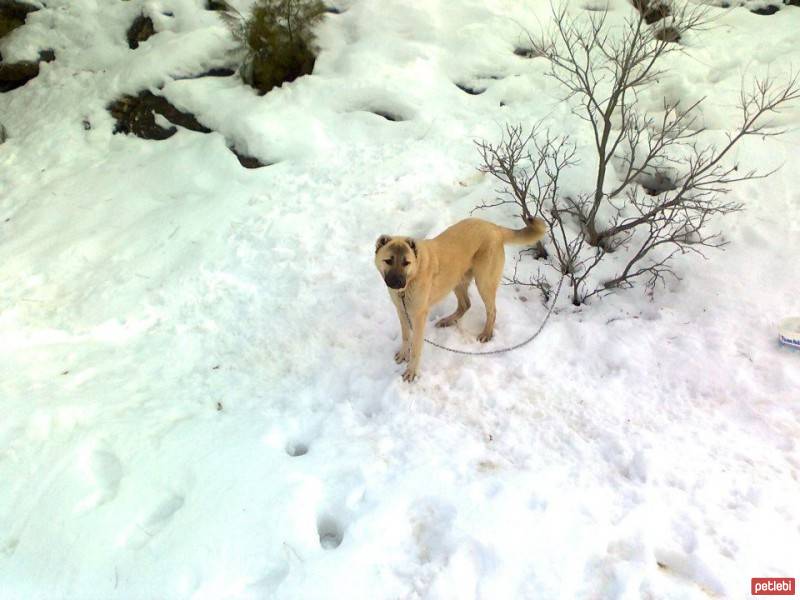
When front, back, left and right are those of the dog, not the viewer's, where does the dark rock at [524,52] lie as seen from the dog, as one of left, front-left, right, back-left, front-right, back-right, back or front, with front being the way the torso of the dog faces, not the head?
back-right

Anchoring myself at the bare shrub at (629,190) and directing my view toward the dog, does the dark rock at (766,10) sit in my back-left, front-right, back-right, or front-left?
back-right

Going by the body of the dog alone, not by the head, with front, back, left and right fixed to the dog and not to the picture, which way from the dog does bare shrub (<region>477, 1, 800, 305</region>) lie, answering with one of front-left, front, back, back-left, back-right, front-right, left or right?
back

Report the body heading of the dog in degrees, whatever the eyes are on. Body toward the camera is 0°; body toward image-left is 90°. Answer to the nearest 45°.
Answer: approximately 45°

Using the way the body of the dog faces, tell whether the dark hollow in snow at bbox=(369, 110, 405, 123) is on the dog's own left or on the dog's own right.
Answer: on the dog's own right

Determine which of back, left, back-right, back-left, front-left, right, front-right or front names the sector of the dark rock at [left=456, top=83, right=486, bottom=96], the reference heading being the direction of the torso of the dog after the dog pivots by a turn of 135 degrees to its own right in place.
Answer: front

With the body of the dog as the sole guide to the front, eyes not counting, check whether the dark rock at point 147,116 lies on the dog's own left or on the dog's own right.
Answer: on the dog's own right

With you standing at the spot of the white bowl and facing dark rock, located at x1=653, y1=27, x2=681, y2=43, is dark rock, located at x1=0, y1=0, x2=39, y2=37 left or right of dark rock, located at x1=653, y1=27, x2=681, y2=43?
left

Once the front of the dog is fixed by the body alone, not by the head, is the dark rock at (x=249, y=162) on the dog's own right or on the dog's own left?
on the dog's own right

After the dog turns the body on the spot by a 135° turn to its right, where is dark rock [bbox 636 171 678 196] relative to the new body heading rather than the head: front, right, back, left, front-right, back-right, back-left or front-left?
front-right

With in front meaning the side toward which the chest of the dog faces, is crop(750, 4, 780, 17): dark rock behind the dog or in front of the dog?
behind

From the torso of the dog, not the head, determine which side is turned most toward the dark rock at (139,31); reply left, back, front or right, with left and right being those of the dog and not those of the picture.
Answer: right

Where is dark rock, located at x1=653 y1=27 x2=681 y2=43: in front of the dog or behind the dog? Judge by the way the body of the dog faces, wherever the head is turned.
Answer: behind
